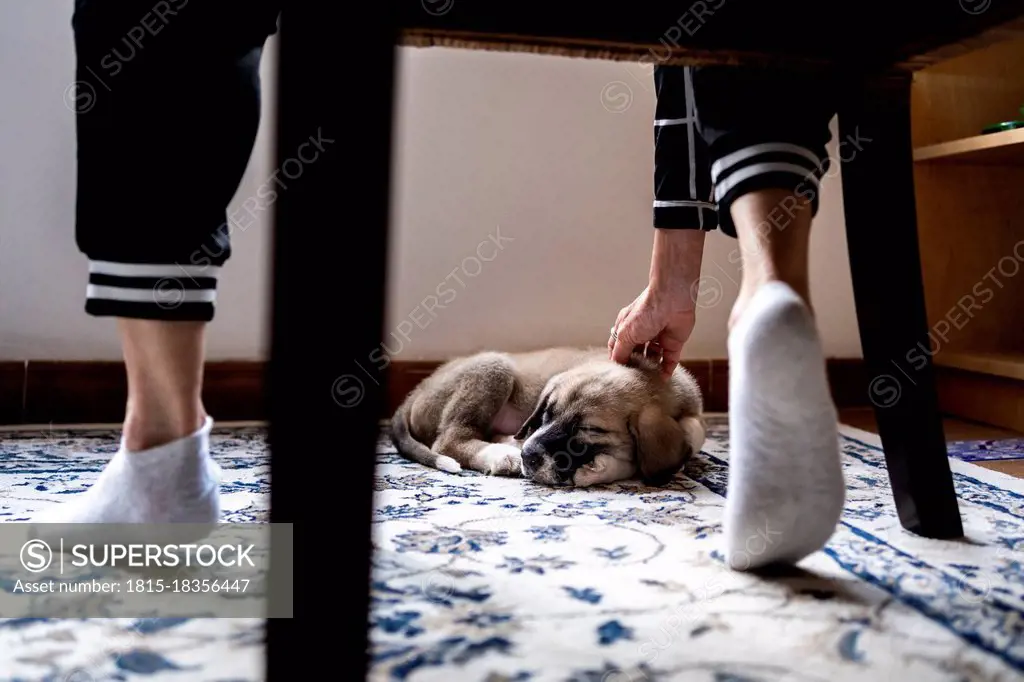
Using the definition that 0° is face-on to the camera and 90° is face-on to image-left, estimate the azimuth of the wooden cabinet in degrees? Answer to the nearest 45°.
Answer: approximately 45°

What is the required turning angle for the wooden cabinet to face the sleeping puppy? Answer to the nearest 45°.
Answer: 0° — it already faces it
